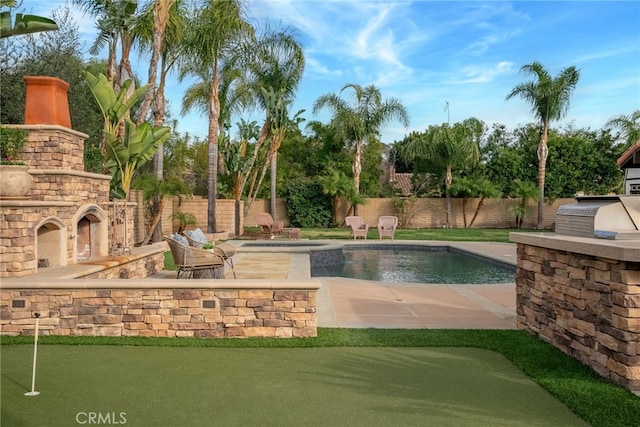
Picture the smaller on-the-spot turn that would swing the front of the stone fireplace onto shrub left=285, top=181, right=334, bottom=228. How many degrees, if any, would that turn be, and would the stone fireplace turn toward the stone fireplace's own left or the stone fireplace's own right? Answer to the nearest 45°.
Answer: approximately 90° to the stone fireplace's own left

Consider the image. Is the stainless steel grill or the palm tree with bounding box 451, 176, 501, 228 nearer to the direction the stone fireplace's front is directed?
the stainless steel grill

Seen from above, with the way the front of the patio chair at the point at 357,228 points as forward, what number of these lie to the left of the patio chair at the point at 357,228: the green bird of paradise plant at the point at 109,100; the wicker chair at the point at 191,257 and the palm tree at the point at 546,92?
1

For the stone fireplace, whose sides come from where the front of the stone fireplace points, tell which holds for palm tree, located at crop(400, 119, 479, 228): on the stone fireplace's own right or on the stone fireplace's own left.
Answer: on the stone fireplace's own left

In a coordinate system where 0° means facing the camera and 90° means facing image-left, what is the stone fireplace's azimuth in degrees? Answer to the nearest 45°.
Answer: approximately 315°

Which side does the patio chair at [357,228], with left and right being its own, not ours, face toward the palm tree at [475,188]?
left

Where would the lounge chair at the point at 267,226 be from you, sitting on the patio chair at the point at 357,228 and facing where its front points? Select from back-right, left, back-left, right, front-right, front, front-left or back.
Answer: back-right
